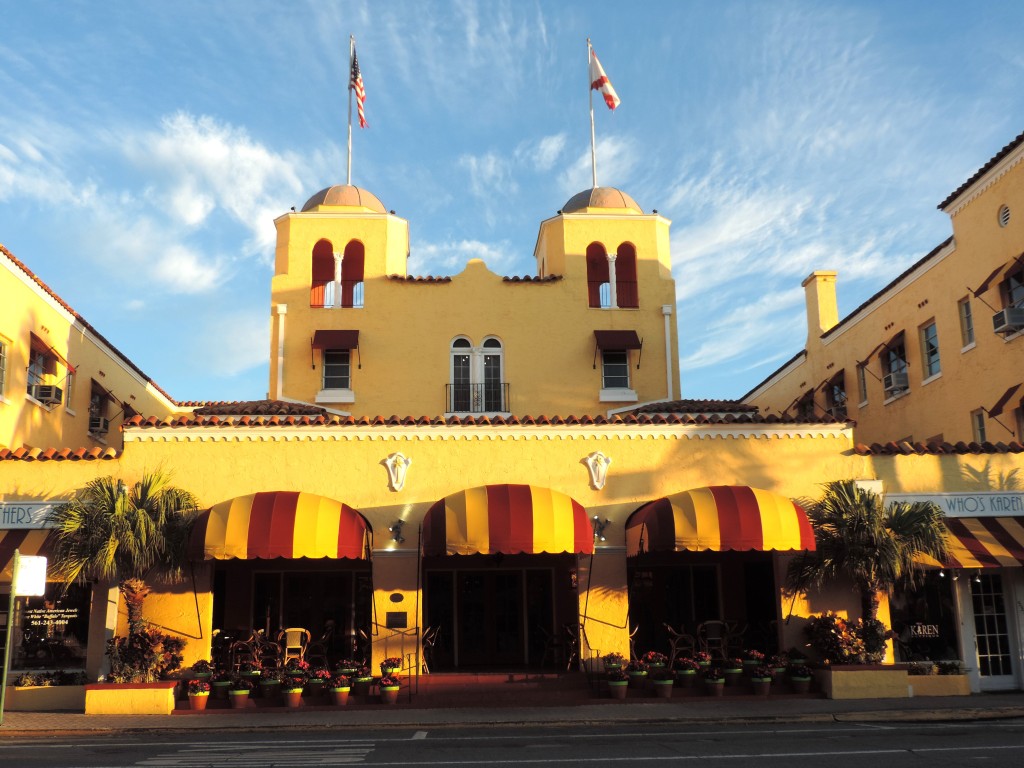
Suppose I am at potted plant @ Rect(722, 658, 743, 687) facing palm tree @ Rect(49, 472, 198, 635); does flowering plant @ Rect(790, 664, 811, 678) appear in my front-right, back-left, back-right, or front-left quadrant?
back-left

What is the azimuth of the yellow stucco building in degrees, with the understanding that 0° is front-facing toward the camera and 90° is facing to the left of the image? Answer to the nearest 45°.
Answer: approximately 0°

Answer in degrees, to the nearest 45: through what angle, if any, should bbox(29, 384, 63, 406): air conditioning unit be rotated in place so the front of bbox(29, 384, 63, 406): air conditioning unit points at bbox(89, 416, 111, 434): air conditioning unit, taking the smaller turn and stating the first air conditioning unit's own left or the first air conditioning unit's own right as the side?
approximately 135° to the first air conditioning unit's own left

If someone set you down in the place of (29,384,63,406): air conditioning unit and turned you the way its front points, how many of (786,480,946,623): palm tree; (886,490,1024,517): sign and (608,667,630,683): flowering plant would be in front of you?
3

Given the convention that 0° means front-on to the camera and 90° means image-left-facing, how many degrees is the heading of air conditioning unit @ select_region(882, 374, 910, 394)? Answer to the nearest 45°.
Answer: approximately 45°

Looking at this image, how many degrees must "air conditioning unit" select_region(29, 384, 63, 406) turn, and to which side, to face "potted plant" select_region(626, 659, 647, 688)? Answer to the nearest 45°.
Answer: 0° — it already faces it

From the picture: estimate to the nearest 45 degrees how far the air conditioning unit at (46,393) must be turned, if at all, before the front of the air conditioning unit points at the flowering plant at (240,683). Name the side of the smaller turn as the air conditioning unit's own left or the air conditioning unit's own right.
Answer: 0° — it already faces it
